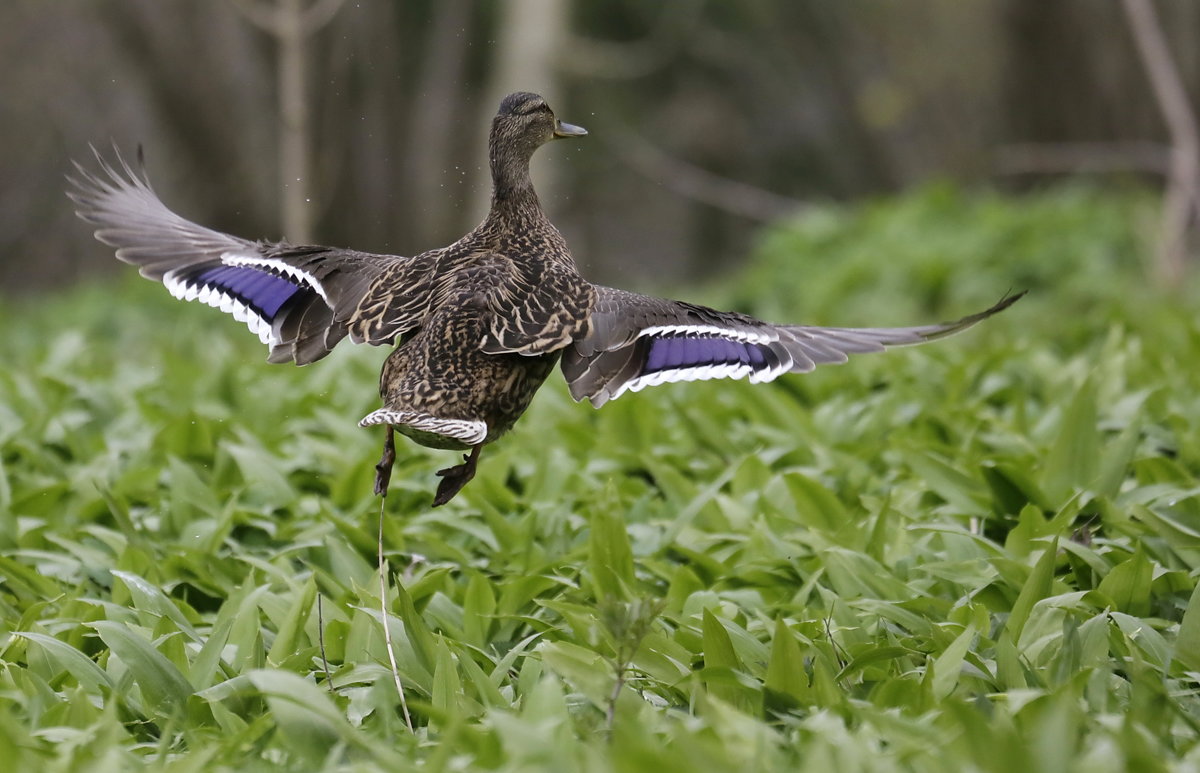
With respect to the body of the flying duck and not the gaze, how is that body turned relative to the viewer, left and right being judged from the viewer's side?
facing away from the viewer and to the right of the viewer

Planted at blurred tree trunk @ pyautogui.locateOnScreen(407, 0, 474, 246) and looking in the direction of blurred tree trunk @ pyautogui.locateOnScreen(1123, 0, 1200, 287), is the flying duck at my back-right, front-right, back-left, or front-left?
front-right

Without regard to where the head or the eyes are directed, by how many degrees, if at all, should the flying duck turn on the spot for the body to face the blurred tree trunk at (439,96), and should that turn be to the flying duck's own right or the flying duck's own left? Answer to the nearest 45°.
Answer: approximately 45° to the flying duck's own left

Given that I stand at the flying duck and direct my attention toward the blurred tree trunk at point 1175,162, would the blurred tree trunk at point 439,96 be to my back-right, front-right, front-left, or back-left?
front-left

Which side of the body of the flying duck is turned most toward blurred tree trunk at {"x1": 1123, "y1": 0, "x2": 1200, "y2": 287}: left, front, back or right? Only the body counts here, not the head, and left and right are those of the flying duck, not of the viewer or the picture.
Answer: front

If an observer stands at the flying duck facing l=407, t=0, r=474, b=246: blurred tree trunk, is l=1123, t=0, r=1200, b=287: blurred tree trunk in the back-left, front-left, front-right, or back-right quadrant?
front-right
